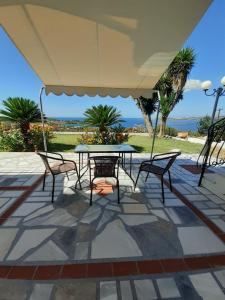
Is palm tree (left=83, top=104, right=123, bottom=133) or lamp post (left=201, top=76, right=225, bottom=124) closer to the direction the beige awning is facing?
the palm tree

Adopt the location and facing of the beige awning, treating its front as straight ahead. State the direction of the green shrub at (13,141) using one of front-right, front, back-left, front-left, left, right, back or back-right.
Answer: front-left

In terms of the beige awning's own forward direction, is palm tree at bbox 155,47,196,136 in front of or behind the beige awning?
in front

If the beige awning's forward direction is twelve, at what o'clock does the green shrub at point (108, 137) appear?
The green shrub is roughly at 12 o'clock from the beige awning.

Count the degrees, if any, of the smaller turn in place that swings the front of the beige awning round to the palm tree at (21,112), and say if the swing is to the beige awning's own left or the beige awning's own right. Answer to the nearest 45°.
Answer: approximately 45° to the beige awning's own left

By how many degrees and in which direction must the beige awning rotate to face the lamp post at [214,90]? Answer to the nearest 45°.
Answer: approximately 45° to its right

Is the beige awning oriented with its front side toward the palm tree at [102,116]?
yes

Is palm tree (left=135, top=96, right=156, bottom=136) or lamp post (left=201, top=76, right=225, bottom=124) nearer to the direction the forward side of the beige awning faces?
the palm tree

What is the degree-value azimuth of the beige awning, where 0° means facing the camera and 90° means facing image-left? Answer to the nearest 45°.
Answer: approximately 180°

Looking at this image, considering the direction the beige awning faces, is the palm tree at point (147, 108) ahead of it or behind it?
ahead
